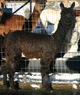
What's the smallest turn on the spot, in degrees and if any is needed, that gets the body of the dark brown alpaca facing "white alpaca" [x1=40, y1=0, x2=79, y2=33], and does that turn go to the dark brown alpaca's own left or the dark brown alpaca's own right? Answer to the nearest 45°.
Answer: approximately 90° to the dark brown alpaca's own left

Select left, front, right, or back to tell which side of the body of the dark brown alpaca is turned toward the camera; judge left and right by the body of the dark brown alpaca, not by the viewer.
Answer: right
